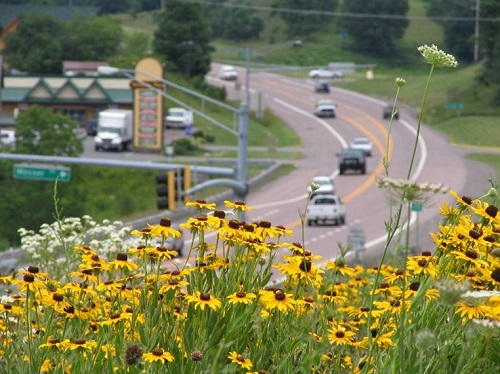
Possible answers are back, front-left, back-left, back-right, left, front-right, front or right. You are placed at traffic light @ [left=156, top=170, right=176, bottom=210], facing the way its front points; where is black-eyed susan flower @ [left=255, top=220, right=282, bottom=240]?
left

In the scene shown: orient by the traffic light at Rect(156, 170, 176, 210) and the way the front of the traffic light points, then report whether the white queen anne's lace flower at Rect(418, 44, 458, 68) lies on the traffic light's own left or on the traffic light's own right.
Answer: on the traffic light's own left

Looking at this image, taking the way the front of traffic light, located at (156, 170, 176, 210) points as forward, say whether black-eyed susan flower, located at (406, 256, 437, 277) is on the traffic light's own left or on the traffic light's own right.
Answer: on the traffic light's own left

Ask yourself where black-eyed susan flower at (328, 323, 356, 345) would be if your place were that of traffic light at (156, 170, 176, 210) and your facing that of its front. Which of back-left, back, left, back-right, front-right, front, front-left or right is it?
left

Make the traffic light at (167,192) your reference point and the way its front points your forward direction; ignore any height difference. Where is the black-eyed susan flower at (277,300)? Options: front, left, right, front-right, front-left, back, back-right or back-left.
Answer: left

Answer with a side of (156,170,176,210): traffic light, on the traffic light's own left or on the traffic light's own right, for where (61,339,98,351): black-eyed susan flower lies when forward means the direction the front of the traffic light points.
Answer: on the traffic light's own left

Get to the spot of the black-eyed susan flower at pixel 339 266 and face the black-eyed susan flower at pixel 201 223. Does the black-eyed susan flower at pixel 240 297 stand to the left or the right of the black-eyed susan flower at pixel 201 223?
left

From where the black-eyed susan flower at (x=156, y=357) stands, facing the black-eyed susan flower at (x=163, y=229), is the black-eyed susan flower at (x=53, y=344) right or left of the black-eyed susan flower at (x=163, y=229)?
left
